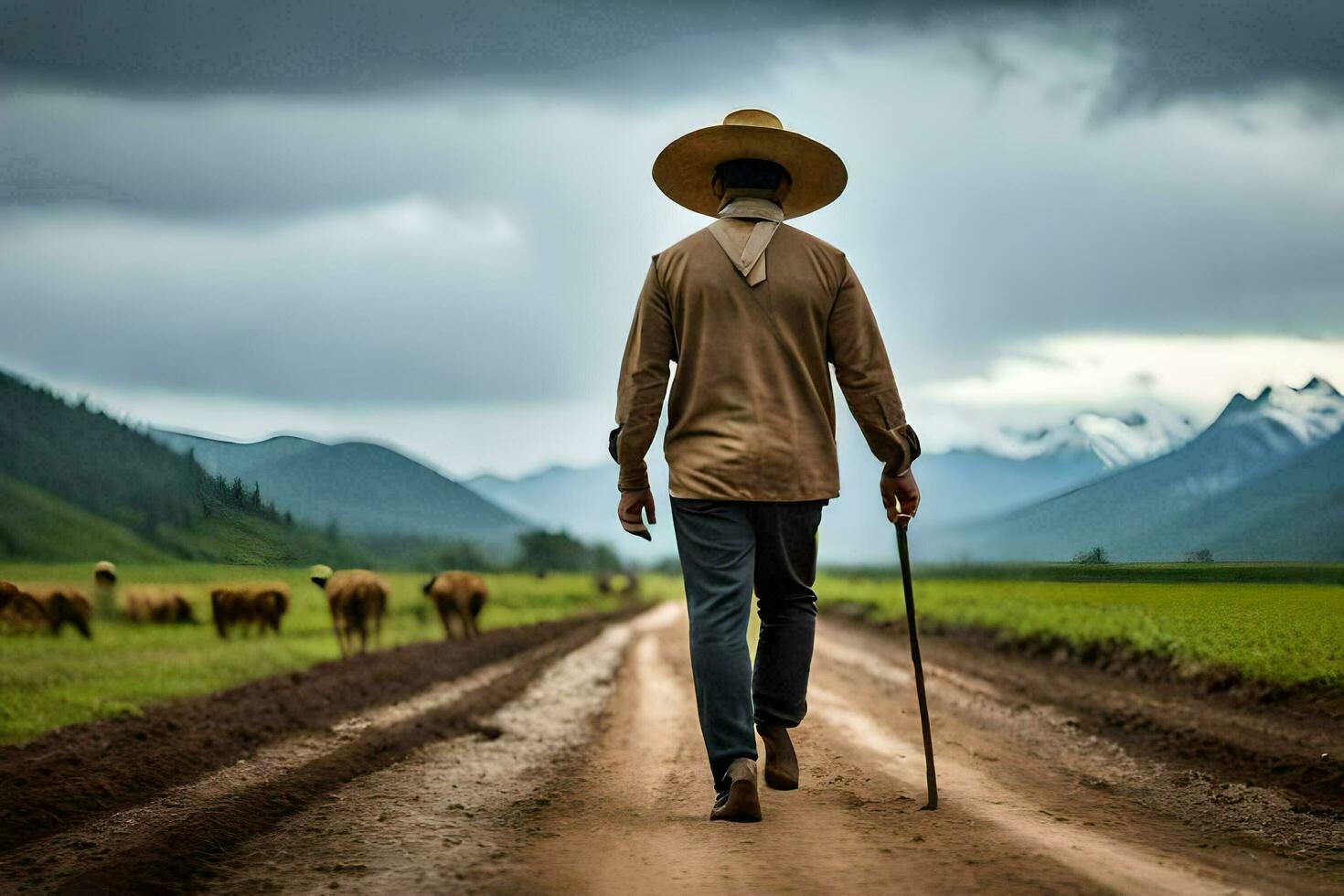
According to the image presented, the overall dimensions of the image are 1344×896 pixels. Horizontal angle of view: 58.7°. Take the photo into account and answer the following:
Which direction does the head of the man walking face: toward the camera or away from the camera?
away from the camera

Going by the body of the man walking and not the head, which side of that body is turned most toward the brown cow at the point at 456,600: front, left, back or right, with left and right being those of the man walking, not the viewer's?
front

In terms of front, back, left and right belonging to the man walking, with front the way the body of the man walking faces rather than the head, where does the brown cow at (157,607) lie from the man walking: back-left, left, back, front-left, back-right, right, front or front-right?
front-left

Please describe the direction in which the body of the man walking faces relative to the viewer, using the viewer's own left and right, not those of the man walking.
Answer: facing away from the viewer
